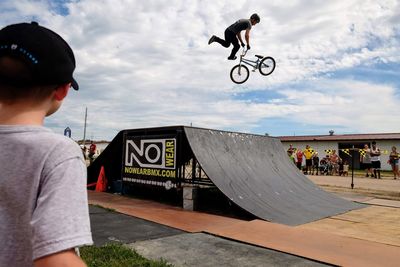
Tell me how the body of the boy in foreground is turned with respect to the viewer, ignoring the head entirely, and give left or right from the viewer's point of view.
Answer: facing away from the viewer and to the right of the viewer

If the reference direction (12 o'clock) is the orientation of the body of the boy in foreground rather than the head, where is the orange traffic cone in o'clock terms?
The orange traffic cone is roughly at 11 o'clock from the boy in foreground.

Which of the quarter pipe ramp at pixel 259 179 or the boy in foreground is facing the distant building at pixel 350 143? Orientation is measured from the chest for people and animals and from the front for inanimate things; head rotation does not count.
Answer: the boy in foreground

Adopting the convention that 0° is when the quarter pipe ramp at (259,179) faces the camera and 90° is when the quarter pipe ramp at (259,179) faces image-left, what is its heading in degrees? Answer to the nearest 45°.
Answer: approximately 315°

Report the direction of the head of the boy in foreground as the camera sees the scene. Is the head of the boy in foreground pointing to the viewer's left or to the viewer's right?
to the viewer's right

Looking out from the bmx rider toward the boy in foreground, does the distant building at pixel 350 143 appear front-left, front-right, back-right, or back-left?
back-left

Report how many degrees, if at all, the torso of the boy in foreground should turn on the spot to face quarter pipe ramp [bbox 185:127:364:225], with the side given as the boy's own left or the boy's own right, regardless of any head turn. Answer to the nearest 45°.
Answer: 0° — they already face it

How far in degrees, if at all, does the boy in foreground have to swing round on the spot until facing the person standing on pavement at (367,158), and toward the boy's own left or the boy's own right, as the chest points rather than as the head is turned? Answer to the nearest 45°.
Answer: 0° — they already face them

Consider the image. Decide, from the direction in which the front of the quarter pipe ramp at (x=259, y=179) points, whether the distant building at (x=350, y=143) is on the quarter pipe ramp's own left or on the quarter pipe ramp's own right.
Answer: on the quarter pipe ramp's own left
